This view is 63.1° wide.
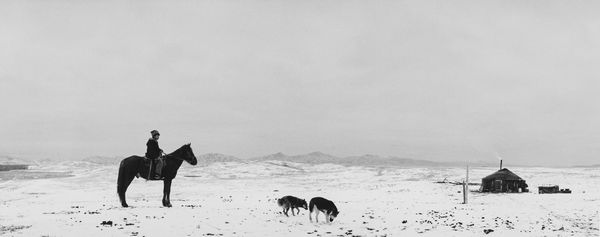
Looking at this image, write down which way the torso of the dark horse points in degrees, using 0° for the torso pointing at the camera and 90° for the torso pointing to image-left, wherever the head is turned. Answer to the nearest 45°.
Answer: approximately 270°

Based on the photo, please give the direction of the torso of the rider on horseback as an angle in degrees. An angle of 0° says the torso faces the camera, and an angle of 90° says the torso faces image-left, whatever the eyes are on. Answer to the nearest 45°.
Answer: approximately 270°
